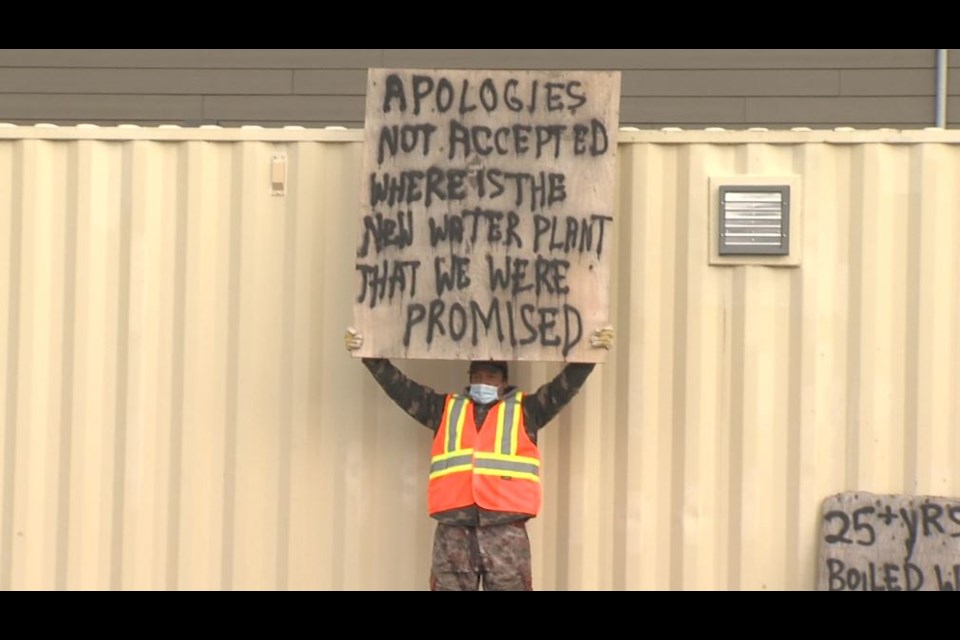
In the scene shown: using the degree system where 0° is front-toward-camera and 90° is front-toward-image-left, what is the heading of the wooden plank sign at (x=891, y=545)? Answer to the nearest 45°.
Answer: approximately 0°

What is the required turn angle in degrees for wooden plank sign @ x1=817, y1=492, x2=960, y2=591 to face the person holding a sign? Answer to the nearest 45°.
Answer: approximately 45° to its right

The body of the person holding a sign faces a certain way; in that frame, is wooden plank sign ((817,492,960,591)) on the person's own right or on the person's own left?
on the person's own left

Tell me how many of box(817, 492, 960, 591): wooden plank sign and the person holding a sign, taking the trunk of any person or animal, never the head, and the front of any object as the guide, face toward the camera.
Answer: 2
